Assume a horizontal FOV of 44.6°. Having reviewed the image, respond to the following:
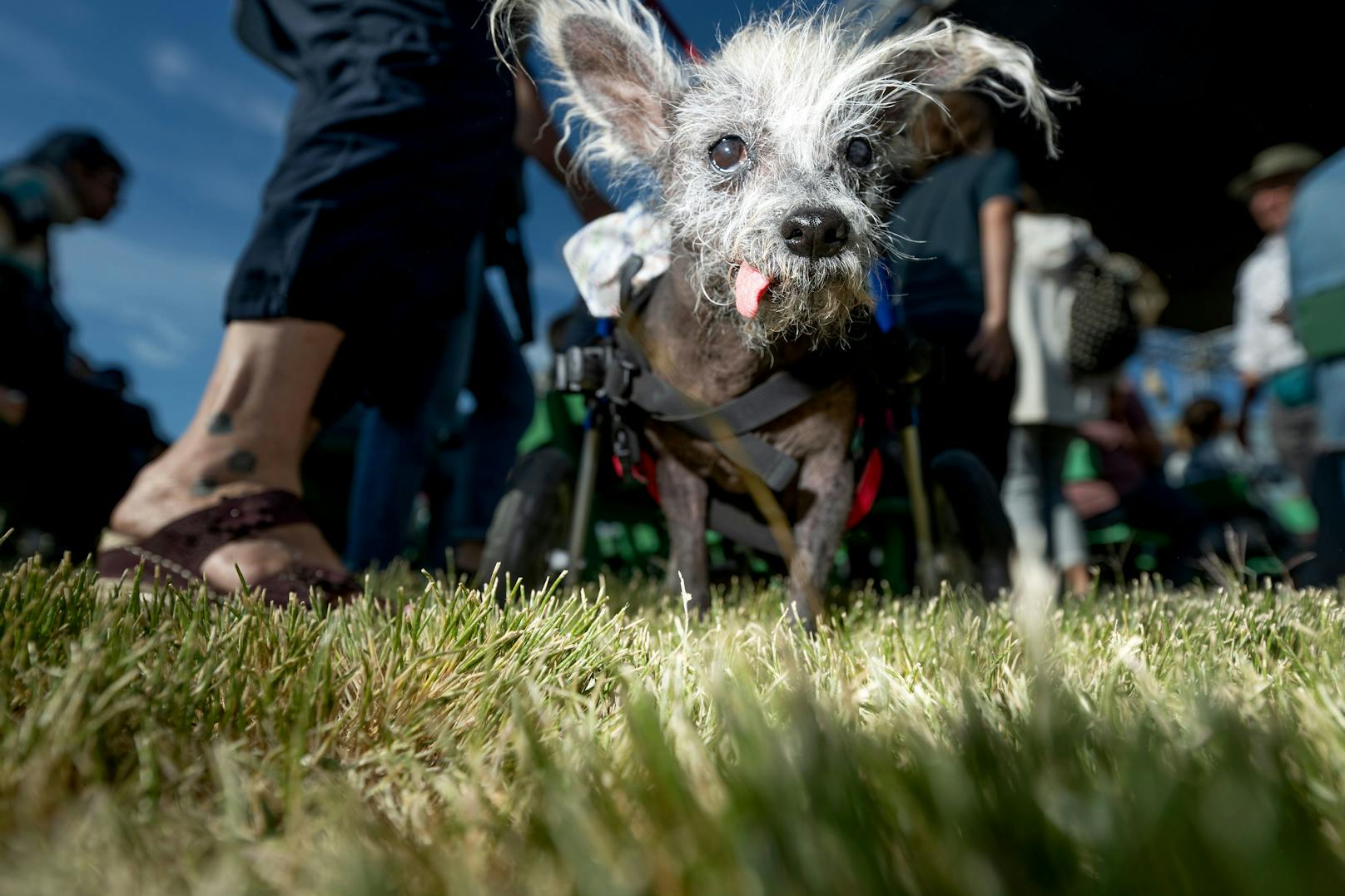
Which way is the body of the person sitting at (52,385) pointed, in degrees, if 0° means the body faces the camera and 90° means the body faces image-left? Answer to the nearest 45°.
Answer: approximately 270°

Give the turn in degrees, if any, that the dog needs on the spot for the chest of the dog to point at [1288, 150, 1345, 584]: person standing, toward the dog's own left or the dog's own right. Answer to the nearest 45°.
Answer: approximately 135° to the dog's own left

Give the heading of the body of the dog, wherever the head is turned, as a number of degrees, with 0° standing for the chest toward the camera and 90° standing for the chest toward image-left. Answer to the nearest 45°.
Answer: approximately 0°
